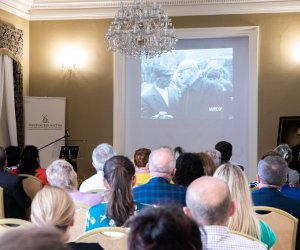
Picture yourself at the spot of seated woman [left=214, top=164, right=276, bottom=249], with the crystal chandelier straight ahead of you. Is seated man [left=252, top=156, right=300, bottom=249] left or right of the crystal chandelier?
right

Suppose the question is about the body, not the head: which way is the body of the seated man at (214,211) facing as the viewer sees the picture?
away from the camera

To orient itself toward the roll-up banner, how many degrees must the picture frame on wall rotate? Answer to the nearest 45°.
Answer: approximately 90° to its right

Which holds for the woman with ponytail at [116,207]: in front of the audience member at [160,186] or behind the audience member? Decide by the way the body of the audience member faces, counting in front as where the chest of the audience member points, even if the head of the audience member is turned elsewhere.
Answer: behind

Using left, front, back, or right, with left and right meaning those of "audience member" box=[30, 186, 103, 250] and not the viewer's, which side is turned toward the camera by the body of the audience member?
back

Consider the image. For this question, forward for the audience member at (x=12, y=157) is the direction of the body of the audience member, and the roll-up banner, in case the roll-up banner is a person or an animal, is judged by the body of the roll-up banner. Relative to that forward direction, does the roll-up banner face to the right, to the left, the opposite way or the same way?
the opposite way

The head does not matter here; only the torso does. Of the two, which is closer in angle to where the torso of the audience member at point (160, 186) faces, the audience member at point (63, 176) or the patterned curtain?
the patterned curtain

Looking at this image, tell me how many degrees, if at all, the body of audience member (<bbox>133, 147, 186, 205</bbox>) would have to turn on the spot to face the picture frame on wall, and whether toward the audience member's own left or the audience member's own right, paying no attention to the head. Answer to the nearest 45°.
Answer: approximately 45° to the audience member's own right

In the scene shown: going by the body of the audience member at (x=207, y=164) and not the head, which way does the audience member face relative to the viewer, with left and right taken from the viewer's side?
facing away from the viewer

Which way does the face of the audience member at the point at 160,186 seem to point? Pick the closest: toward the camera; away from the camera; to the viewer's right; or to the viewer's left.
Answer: away from the camera

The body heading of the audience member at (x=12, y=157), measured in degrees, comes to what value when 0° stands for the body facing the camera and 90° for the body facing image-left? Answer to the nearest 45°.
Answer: approximately 180°

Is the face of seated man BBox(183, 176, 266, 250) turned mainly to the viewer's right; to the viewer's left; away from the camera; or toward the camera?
away from the camera

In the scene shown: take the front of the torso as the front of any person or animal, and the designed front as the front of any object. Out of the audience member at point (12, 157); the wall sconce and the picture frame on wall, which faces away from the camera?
the audience member

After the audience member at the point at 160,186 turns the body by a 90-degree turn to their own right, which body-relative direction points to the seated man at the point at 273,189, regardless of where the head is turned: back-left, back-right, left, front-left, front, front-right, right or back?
front

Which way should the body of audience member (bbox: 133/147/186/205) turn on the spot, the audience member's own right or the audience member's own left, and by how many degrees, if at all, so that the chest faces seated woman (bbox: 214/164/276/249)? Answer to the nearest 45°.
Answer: approximately 135° to the audience member's own right
